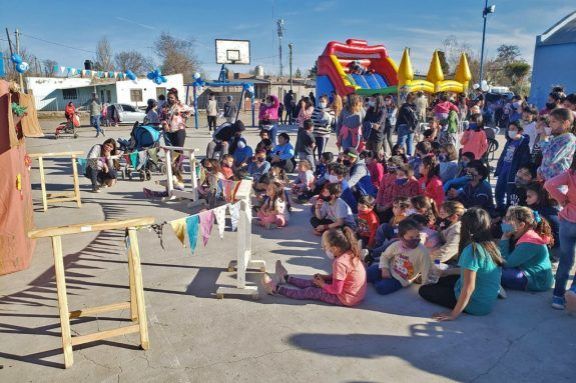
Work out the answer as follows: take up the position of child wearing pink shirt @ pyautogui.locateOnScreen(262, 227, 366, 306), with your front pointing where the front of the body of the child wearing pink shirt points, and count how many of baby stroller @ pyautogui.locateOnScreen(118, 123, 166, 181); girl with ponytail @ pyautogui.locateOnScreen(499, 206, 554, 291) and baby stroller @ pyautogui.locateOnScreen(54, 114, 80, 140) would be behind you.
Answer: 1

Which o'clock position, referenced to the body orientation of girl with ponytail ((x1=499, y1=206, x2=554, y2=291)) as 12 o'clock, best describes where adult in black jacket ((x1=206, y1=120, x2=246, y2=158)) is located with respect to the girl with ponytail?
The adult in black jacket is roughly at 1 o'clock from the girl with ponytail.

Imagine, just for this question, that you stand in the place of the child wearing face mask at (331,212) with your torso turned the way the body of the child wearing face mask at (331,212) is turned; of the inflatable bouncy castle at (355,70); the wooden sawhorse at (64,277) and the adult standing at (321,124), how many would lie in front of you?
1

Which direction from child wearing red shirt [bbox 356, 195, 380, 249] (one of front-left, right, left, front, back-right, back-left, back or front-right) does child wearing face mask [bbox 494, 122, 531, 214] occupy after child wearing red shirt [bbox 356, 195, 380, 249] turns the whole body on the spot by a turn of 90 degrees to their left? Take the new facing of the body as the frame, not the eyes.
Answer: left

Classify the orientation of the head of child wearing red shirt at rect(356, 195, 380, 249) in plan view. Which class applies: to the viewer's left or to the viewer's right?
to the viewer's left

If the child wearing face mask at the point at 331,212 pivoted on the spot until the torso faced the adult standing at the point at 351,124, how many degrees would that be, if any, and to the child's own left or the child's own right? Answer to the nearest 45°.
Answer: approximately 135° to the child's own right

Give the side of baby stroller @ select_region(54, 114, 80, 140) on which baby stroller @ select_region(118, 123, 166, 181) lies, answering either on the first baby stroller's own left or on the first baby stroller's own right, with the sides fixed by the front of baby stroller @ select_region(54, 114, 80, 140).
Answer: on the first baby stroller's own left

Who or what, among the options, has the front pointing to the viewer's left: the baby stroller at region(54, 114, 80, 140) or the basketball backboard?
the baby stroller

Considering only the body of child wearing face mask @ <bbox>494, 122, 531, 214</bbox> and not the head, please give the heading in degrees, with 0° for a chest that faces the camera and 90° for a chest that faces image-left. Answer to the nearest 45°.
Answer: approximately 45°

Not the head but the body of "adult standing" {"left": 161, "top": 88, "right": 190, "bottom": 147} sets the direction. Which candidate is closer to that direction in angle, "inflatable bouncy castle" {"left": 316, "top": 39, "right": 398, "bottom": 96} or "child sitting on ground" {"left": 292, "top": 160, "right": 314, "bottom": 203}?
the child sitting on ground

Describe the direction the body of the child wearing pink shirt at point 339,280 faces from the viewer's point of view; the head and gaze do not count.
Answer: to the viewer's left

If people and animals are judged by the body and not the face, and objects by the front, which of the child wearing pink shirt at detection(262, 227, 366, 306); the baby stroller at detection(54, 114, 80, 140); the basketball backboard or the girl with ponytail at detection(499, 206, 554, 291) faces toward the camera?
the basketball backboard

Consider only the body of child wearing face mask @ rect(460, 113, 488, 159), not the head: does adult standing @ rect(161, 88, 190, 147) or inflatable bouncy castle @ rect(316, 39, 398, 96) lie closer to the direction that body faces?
the adult standing

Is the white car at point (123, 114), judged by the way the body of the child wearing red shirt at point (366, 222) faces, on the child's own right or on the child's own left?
on the child's own right

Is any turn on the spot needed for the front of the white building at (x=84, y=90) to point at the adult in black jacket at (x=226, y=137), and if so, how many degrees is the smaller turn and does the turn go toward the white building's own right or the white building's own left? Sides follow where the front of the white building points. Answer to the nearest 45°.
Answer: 0° — it already faces them

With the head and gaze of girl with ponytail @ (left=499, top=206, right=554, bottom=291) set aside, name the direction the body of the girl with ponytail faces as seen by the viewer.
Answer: to the viewer's left
